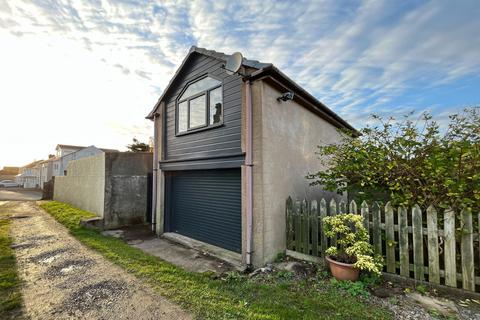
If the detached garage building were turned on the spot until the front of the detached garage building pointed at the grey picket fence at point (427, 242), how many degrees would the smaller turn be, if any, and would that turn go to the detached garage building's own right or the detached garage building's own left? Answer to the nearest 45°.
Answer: approximately 90° to the detached garage building's own left

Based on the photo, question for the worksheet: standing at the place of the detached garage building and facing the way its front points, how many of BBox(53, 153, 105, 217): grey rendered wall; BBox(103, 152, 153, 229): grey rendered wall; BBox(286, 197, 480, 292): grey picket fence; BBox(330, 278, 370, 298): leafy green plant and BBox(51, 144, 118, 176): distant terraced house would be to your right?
3

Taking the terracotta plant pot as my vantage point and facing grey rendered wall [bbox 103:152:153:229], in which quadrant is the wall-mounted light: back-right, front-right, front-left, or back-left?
front-right

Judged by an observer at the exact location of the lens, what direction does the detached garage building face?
facing the viewer and to the left of the viewer

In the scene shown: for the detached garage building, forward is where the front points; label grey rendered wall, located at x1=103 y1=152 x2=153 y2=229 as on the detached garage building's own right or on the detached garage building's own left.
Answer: on the detached garage building's own right

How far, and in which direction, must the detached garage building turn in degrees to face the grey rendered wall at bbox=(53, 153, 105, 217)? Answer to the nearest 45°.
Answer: approximately 90° to its right

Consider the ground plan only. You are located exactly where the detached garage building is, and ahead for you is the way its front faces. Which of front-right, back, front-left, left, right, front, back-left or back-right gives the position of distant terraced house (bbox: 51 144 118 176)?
right

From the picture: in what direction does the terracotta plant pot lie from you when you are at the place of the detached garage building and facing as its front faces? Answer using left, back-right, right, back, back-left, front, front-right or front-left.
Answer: left

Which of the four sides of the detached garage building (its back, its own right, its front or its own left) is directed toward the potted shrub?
left
